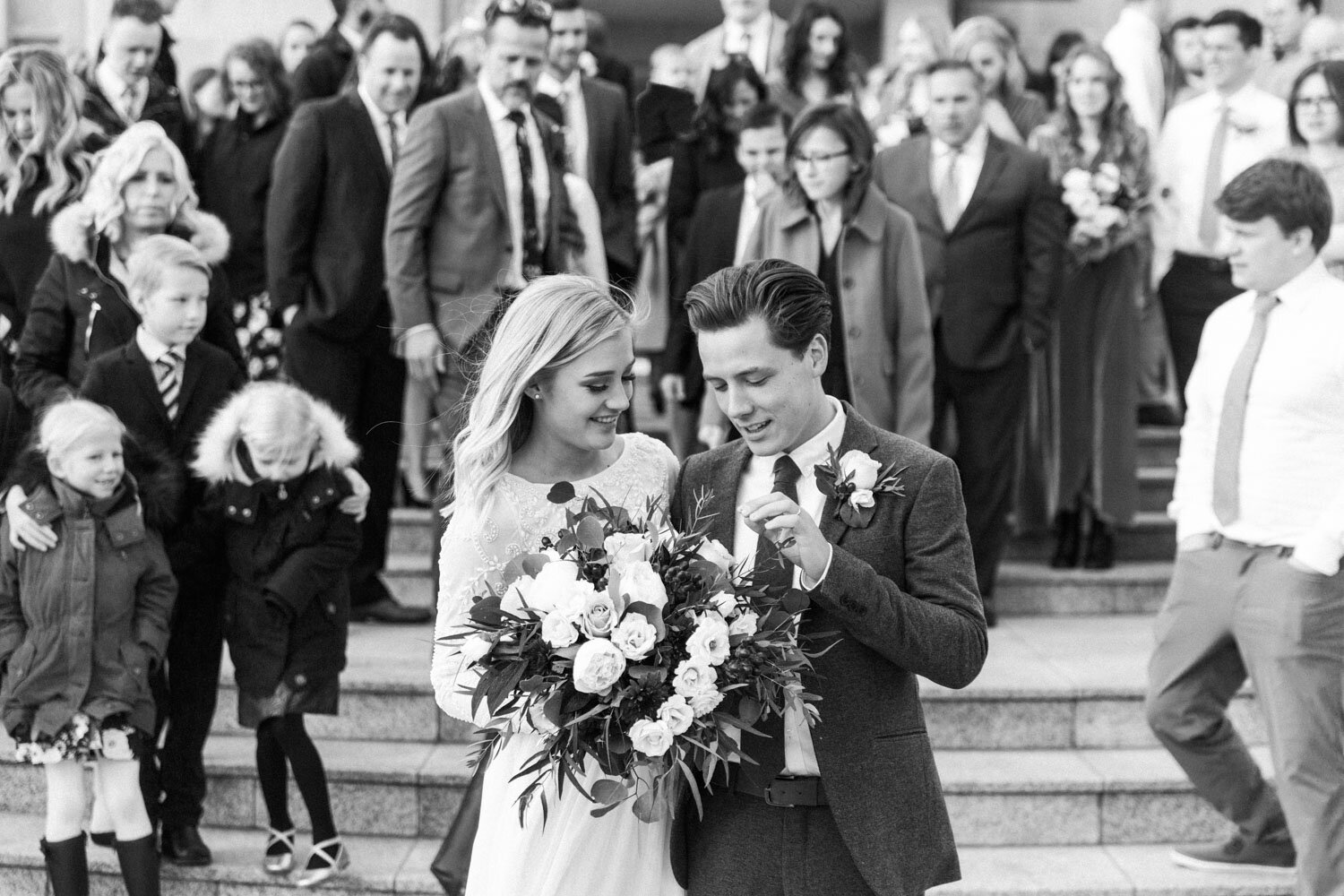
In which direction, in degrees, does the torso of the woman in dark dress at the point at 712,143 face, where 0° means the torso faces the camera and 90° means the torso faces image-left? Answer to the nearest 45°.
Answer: approximately 315°

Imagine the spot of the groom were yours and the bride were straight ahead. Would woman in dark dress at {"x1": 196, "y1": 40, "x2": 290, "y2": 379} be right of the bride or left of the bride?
right

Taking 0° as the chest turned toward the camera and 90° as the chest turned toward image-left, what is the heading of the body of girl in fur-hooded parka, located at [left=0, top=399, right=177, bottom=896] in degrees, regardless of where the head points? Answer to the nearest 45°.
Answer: approximately 0°

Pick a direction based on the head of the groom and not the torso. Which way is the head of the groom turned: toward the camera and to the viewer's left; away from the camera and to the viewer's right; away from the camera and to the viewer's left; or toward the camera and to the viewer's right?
toward the camera and to the viewer's left

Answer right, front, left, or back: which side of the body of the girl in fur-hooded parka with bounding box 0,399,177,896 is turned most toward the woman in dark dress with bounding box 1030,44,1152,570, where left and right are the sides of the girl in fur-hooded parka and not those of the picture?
left

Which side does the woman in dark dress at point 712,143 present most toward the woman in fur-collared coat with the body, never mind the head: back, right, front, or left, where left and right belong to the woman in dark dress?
right

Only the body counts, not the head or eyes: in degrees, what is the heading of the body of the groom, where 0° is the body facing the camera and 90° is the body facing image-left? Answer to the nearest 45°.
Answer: approximately 45°

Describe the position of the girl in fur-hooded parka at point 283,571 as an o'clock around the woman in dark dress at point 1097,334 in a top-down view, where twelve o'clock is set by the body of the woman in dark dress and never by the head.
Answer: The girl in fur-hooded parka is roughly at 1 o'clock from the woman in dark dress.

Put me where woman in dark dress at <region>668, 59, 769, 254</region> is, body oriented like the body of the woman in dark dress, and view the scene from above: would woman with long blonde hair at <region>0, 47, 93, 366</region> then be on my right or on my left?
on my right

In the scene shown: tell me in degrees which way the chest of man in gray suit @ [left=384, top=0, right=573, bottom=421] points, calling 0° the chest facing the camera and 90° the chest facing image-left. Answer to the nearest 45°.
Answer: approximately 315°

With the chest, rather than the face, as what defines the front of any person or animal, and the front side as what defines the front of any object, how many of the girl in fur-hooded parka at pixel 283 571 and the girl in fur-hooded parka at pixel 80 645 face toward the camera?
2

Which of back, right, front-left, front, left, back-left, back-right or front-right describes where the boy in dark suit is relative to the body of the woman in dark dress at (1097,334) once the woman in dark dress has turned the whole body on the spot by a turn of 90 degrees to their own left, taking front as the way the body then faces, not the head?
back-right
